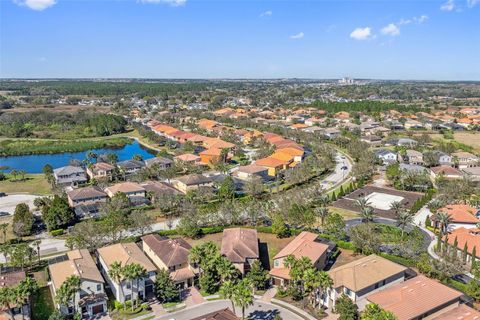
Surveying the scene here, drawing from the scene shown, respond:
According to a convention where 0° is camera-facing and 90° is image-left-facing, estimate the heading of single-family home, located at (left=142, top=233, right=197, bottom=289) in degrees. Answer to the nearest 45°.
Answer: approximately 315°

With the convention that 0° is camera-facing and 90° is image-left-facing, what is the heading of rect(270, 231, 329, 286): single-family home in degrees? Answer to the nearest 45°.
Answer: approximately 45°

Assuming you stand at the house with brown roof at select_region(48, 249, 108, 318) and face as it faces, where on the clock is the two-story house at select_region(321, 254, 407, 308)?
The two-story house is roughly at 10 o'clock from the house with brown roof.

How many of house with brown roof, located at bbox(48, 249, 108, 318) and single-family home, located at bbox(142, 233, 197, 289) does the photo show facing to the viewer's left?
0

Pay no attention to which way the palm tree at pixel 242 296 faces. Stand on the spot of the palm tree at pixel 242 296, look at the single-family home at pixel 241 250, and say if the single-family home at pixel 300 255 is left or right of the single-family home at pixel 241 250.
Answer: right

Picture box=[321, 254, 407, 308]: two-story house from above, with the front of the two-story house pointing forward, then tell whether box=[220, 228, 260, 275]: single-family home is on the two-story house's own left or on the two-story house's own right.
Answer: on the two-story house's own right

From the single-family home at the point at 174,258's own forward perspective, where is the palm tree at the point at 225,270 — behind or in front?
in front

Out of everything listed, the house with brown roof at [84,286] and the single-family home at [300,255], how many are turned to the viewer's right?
0

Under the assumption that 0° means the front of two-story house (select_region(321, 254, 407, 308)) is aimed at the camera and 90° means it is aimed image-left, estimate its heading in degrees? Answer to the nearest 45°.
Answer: approximately 45°

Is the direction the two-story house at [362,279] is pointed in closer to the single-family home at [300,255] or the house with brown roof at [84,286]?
the house with brown roof

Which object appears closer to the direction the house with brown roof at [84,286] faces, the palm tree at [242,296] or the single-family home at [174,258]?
the palm tree

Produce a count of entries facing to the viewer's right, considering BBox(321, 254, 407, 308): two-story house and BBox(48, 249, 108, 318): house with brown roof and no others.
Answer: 0
